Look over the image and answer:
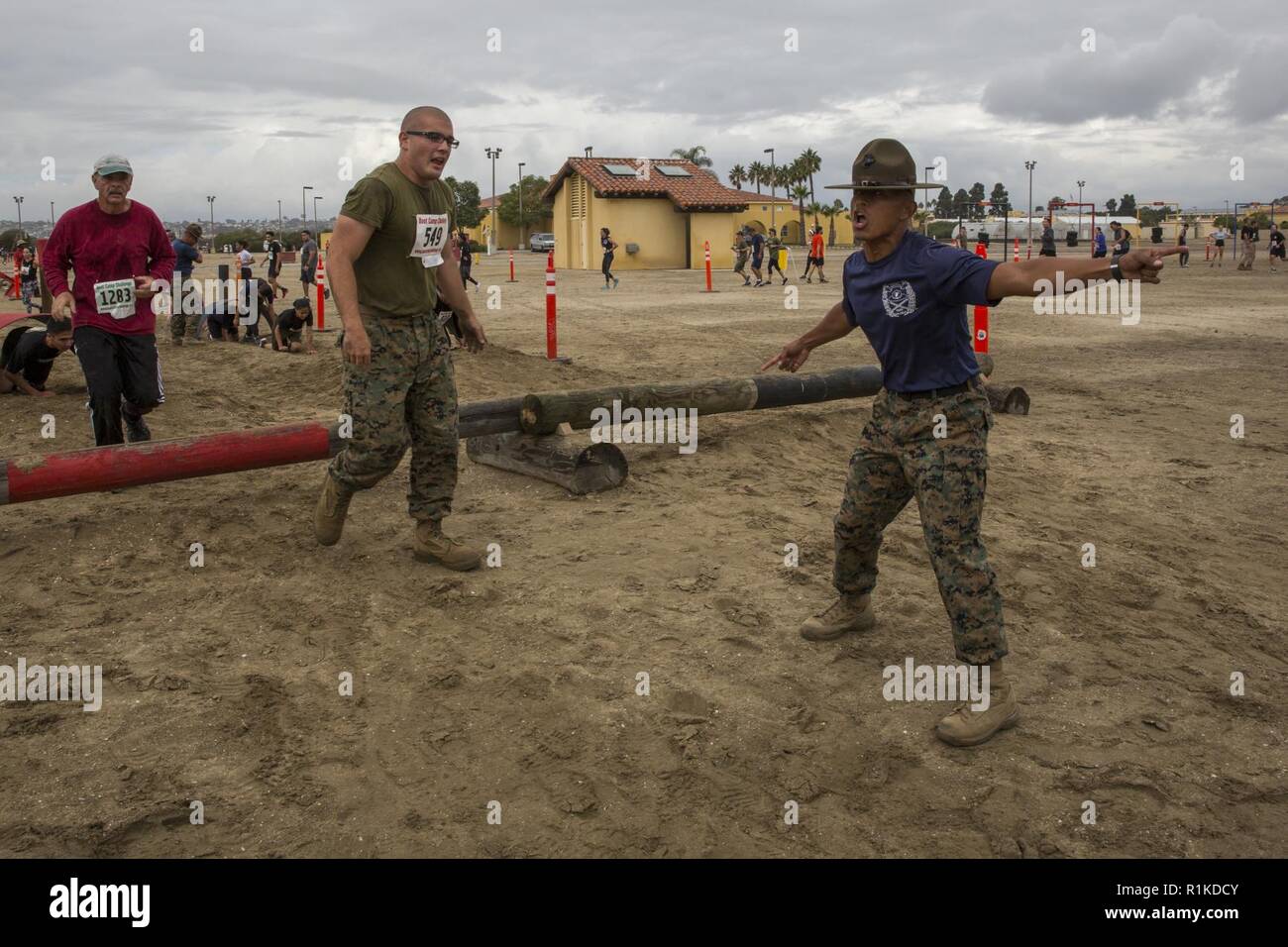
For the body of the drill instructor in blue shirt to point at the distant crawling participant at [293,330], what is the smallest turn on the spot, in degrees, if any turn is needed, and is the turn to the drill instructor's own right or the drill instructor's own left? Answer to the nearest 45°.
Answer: approximately 90° to the drill instructor's own right

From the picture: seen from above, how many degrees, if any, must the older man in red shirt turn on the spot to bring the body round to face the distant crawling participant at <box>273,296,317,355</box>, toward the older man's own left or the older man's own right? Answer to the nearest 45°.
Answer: approximately 180°

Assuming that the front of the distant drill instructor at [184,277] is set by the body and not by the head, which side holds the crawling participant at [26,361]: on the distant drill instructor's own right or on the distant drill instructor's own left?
on the distant drill instructor's own right

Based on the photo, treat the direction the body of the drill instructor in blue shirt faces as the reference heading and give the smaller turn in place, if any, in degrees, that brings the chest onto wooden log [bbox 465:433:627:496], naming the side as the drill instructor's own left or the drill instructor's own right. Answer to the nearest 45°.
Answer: approximately 90° to the drill instructor's own right

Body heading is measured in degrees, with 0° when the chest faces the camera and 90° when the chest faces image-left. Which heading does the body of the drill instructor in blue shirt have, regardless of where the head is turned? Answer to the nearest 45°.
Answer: approximately 45°

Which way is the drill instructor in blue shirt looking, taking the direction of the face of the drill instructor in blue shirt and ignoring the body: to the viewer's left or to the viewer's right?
to the viewer's left

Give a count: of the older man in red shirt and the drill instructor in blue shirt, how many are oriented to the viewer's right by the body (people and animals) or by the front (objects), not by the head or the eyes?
0
